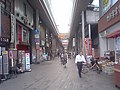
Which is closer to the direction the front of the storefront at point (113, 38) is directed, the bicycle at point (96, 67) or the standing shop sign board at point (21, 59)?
the standing shop sign board

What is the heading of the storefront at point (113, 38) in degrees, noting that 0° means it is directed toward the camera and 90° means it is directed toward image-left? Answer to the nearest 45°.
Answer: approximately 90°

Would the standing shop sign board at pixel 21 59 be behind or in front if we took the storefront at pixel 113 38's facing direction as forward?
in front
